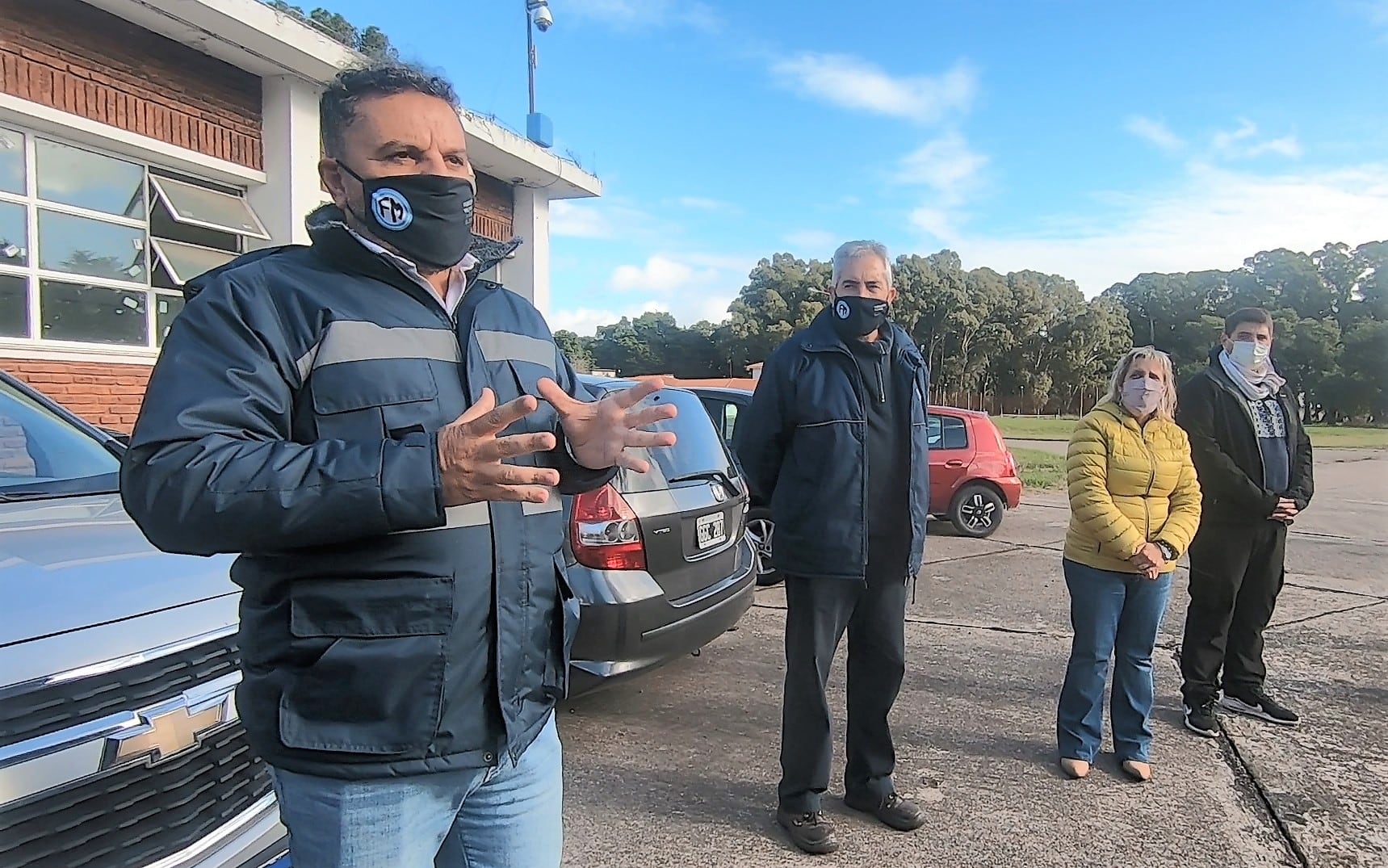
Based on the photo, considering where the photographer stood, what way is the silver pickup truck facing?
facing the viewer and to the right of the viewer

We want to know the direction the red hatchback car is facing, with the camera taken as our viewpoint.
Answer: facing the viewer and to the left of the viewer

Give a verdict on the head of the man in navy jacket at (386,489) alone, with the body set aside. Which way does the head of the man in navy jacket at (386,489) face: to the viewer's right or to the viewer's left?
to the viewer's right

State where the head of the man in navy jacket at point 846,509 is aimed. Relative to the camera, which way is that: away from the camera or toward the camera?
toward the camera

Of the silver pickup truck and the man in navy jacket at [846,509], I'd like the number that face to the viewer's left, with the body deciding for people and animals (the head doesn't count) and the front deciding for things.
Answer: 0

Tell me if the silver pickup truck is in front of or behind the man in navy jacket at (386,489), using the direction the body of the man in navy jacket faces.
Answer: behind

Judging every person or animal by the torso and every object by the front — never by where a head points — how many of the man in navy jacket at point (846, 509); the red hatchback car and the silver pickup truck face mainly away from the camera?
0

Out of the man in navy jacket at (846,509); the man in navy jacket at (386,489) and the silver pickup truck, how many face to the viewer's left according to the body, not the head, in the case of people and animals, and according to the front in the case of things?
0

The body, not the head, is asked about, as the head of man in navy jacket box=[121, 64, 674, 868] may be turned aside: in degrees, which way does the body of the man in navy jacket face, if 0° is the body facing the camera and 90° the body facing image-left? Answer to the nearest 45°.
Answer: approximately 315°

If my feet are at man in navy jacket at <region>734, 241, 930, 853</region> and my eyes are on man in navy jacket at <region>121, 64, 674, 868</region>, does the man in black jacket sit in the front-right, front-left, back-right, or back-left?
back-left

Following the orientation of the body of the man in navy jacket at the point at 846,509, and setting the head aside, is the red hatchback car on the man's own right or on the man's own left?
on the man's own left

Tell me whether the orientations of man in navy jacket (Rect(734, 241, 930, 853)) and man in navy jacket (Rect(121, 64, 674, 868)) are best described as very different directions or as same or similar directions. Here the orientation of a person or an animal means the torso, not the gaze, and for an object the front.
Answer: same or similar directions

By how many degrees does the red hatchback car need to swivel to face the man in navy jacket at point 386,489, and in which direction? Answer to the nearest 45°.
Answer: approximately 45° to its left

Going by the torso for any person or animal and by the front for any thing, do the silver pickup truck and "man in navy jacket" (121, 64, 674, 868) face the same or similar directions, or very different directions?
same or similar directions

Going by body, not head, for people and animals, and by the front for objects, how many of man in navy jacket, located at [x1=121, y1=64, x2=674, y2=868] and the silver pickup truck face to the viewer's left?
0

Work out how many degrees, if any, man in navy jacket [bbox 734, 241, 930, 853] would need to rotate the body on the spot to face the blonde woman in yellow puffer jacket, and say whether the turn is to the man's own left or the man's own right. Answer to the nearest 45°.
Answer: approximately 90° to the man's own left

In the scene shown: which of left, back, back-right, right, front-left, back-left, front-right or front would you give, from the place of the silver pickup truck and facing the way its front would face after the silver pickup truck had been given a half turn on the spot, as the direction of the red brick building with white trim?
front-right
